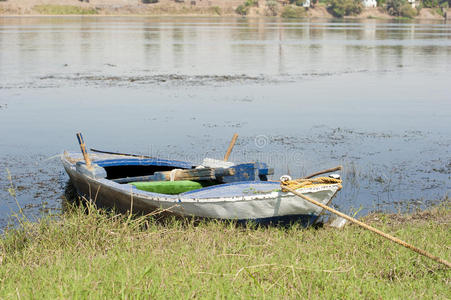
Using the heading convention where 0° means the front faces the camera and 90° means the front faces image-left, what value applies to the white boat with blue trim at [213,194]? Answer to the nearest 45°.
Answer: approximately 270°
